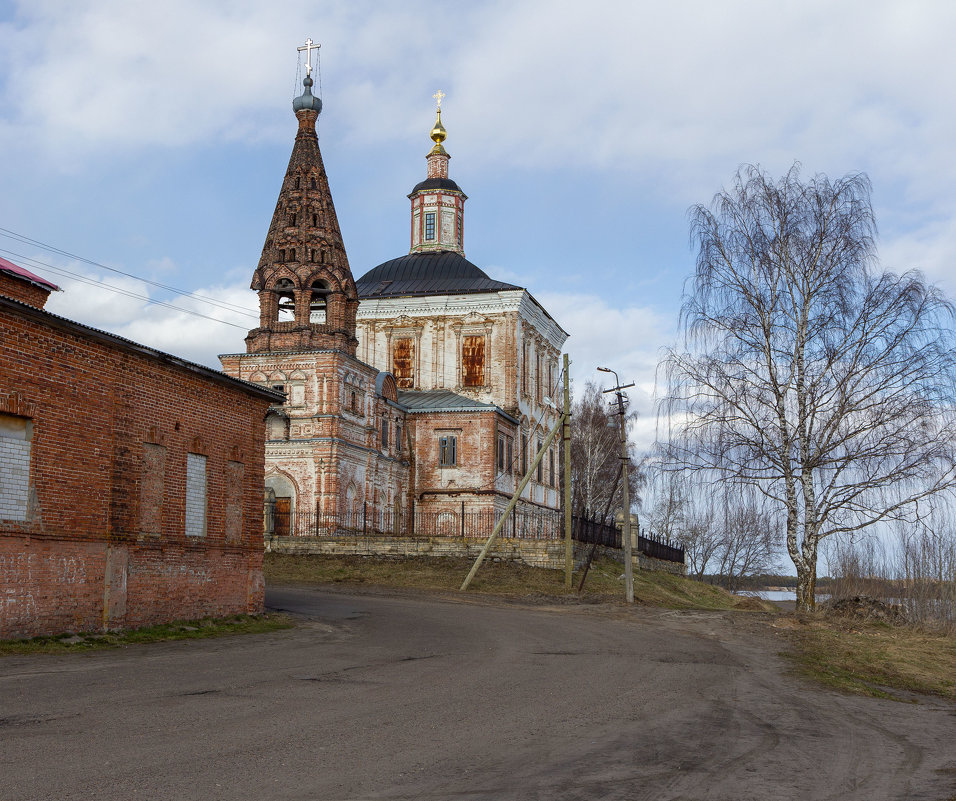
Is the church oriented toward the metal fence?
no

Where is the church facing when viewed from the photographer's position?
facing the viewer and to the left of the viewer

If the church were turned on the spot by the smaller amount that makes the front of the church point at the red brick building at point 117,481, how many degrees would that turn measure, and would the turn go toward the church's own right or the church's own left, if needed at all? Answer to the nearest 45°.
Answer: approximately 45° to the church's own left

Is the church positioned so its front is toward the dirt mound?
no

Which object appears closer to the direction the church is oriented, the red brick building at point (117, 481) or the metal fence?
the red brick building
